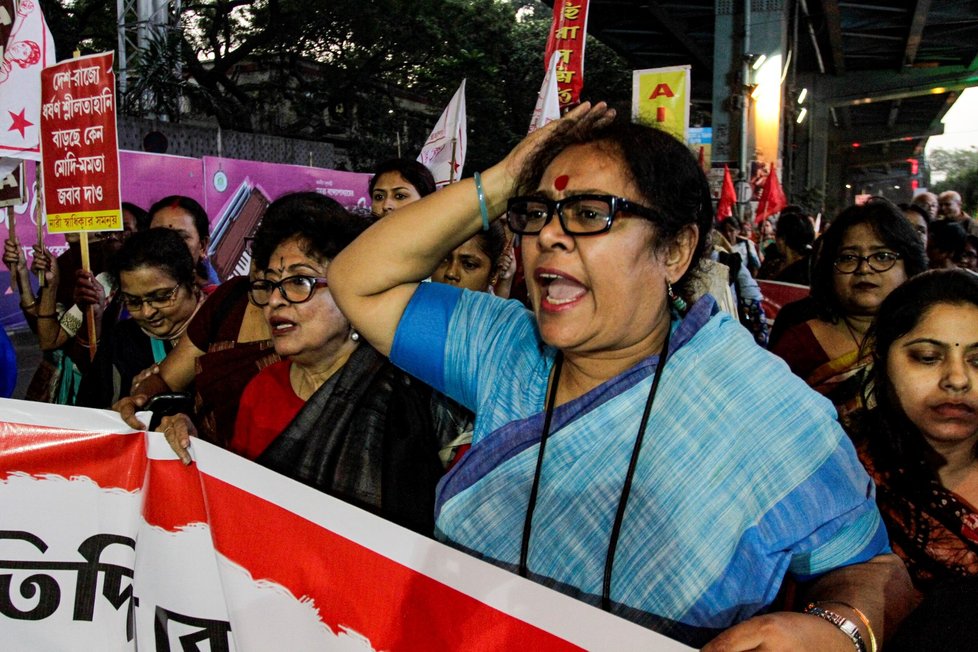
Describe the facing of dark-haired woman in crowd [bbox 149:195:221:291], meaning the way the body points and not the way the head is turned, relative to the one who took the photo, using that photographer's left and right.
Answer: facing the viewer and to the left of the viewer

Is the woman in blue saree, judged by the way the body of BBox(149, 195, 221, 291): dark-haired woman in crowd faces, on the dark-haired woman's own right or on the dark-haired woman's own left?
on the dark-haired woman's own left

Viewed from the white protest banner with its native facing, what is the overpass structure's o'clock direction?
The overpass structure is roughly at 7 o'clock from the white protest banner.

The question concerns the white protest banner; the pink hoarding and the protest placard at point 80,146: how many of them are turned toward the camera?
3

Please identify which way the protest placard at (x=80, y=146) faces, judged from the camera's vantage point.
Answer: facing the viewer

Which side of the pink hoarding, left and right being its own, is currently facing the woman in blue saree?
front

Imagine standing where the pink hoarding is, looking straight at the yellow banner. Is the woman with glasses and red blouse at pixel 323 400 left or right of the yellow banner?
right

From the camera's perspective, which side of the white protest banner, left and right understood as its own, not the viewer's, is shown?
front

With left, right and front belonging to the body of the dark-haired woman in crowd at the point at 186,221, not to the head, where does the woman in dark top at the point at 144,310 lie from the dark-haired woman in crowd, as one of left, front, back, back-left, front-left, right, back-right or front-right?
front-left

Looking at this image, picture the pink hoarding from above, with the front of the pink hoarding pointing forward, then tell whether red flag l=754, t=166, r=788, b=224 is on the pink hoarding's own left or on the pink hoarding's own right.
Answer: on the pink hoarding's own left

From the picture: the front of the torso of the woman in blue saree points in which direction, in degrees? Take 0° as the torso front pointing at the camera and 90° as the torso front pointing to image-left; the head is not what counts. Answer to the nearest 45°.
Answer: approximately 45°

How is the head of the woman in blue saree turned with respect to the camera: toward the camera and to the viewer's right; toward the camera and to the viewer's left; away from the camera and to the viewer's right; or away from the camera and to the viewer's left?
toward the camera and to the viewer's left
